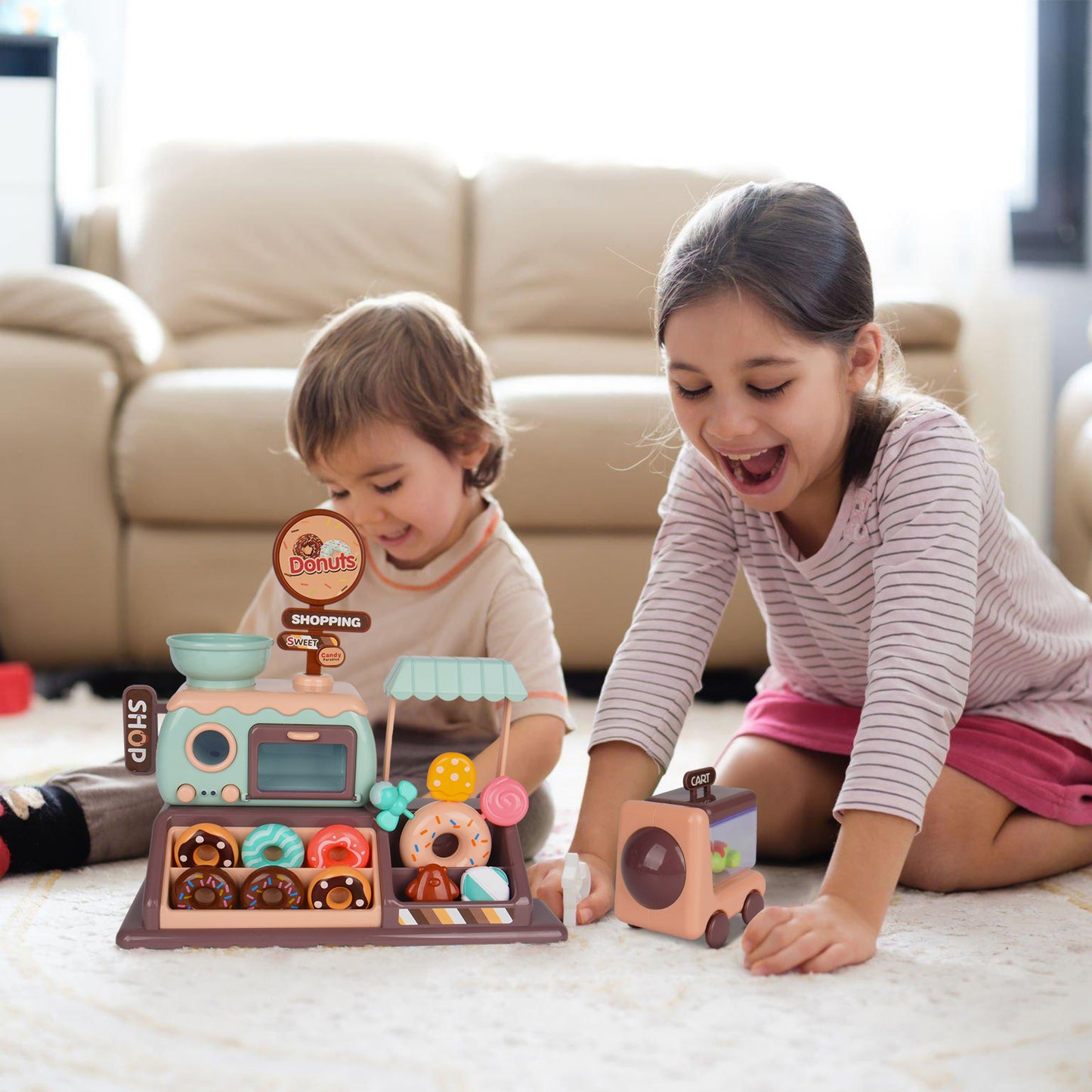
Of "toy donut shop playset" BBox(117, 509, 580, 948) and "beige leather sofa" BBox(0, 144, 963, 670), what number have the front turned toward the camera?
2

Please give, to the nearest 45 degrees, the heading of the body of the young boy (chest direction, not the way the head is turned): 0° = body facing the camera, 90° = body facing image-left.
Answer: approximately 45°

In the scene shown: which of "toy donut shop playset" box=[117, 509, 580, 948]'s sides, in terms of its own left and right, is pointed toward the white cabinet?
back

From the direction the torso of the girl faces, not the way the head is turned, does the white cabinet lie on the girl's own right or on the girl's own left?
on the girl's own right

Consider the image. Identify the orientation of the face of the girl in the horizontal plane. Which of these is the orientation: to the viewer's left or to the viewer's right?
to the viewer's left

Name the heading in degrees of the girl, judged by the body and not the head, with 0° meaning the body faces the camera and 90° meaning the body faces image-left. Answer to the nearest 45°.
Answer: approximately 45°
